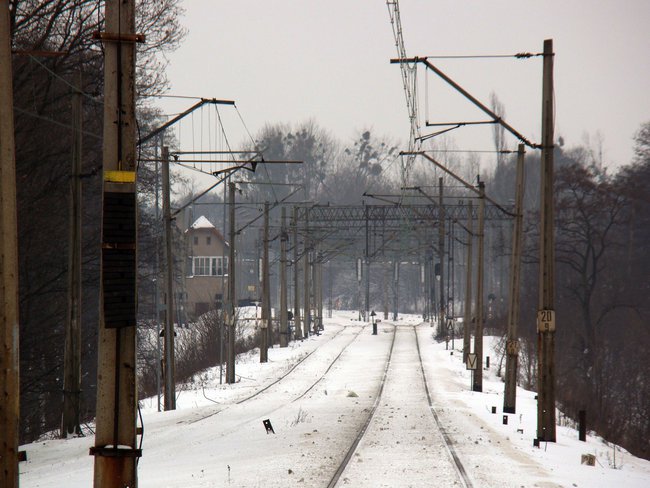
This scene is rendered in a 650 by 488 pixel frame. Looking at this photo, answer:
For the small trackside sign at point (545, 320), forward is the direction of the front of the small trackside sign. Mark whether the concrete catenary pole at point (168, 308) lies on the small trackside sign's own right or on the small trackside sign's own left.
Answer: on the small trackside sign's own right

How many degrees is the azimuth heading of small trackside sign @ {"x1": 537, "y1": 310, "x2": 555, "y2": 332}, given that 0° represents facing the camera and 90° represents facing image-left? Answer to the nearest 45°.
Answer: approximately 0°

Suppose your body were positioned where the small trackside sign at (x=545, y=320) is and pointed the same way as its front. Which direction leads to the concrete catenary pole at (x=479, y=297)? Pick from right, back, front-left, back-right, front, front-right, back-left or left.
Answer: back

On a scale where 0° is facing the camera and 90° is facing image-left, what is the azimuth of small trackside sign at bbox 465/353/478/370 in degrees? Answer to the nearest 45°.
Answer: approximately 0°

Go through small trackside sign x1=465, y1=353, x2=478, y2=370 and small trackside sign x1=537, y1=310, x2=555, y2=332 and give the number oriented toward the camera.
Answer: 2

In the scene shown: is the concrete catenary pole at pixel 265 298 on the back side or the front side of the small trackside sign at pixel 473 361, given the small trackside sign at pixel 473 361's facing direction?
on the back side
